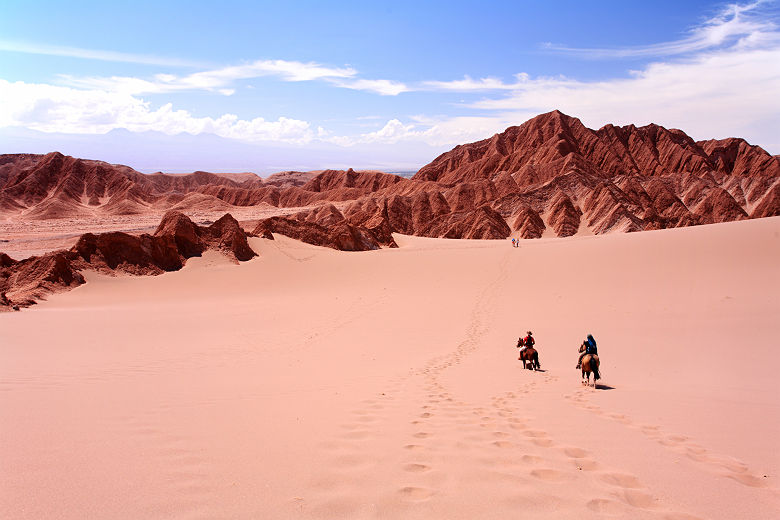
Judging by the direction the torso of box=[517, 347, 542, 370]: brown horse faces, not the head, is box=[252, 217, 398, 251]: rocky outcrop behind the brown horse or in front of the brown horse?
in front

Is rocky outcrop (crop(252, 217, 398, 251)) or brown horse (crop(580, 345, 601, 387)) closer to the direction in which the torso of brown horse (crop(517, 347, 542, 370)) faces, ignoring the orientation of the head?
the rocky outcrop

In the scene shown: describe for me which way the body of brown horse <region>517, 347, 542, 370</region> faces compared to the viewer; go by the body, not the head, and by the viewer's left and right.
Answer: facing away from the viewer and to the left of the viewer

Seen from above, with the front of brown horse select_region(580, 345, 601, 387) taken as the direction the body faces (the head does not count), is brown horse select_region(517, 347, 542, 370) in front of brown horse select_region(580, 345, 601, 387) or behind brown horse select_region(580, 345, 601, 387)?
in front

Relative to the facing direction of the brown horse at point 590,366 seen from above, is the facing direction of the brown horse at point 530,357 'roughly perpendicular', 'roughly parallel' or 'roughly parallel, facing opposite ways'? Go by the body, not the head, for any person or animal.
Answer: roughly parallel

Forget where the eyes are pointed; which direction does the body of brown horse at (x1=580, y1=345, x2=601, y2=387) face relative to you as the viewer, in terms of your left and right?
facing away from the viewer and to the left of the viewer

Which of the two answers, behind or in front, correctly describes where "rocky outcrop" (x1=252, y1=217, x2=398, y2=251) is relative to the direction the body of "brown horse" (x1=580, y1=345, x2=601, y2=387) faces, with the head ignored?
in front

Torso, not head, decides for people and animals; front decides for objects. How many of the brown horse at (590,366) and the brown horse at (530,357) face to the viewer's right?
0
